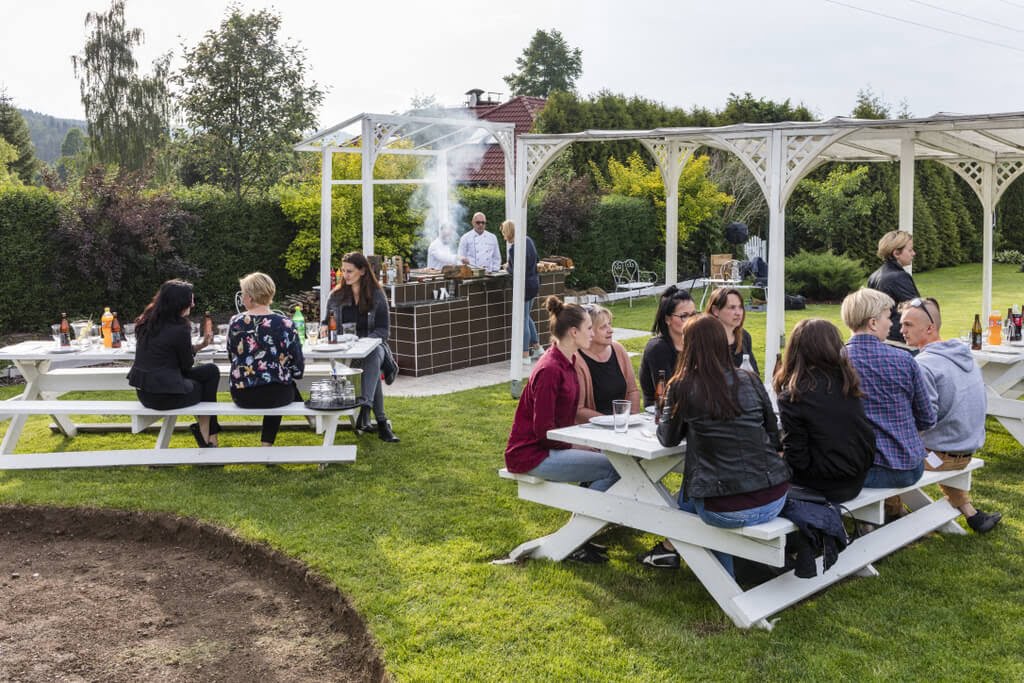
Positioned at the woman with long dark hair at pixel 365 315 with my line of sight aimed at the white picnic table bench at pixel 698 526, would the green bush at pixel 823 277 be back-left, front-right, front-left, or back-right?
back-left

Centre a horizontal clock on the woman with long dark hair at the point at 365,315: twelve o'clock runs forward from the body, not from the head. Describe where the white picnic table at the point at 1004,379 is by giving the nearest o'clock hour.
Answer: The white picnic table is roughly at 8 o'clock from the woman with long dark hair.

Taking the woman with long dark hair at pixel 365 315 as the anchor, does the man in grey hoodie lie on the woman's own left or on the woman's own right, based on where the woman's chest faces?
on the woman's own left

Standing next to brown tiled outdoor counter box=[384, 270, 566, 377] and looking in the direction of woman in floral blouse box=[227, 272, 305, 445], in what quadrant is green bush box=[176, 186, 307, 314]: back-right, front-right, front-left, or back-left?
back-right

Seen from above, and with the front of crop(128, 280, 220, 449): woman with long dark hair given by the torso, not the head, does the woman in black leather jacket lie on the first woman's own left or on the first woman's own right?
on the first woman's own right

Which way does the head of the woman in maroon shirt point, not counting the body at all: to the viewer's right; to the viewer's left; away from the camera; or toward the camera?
to the viewer's right

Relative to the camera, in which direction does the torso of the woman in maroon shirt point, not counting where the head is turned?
to the viewer's right

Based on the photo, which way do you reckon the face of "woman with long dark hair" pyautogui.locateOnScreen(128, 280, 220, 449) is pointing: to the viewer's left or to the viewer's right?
to the viewer's right

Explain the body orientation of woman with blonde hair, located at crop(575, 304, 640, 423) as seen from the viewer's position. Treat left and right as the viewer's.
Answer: facing the viewer and to the right of the viewer

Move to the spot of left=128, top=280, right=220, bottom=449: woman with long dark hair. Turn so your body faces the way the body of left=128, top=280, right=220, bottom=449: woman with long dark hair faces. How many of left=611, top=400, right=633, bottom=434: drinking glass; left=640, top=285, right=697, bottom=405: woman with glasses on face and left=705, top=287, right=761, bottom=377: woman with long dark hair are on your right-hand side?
3

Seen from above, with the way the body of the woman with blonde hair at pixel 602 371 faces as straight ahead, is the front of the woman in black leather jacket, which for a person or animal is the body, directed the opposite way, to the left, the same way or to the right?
the opposite way

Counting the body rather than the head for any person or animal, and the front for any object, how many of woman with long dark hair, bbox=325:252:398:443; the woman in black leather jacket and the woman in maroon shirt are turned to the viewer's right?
1

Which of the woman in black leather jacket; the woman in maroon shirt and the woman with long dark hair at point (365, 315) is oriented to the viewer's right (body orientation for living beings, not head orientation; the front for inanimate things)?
the woman in maroon shirt

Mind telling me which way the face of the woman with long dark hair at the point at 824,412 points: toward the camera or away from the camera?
away from the camera

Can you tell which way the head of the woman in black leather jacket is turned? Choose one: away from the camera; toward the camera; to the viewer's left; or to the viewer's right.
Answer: away from the camera

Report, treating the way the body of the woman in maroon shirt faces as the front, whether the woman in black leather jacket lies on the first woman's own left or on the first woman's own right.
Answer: on the first woman's own right

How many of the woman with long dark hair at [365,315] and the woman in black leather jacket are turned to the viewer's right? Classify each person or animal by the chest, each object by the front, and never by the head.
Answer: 0

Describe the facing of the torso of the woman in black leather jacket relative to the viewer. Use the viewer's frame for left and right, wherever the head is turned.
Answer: facing away from the viewer and to the left of the viewer
